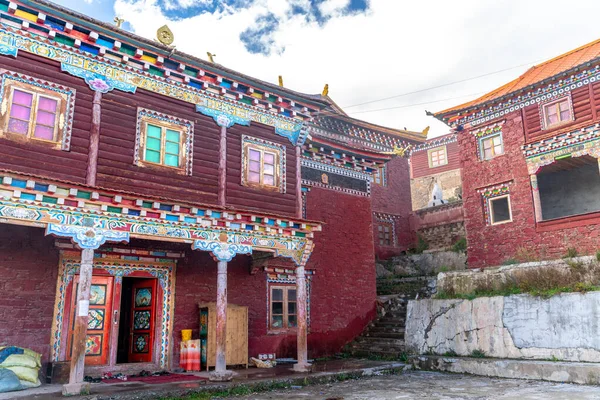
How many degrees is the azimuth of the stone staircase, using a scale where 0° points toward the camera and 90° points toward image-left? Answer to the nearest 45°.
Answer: approximately 0°

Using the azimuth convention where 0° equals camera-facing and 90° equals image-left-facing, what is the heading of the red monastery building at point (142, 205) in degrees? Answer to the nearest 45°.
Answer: approximately 315°

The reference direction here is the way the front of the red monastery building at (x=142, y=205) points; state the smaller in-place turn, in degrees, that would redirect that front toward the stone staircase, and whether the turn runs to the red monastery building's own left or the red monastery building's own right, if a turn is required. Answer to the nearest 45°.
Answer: approximately 90° to the red monastery building's own left

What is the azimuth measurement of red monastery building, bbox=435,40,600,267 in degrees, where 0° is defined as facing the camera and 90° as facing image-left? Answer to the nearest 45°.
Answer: approximately 45°

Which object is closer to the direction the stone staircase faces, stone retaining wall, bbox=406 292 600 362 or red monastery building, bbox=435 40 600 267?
the stone retaining wall

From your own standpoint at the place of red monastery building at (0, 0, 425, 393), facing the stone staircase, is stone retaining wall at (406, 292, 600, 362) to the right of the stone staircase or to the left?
right
